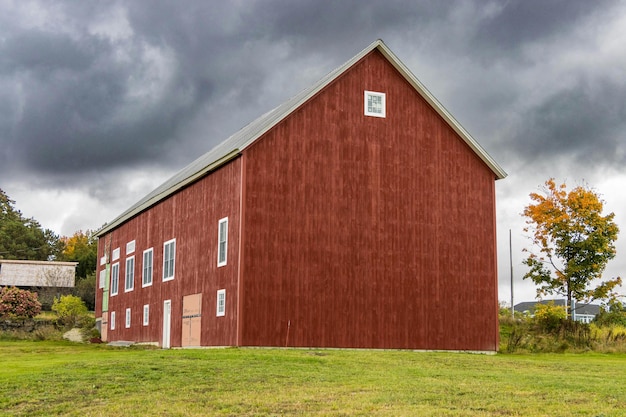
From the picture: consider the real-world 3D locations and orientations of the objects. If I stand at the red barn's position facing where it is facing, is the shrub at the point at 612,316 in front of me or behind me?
behind

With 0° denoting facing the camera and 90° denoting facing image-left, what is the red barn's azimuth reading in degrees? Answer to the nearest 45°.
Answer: approximately 45°
